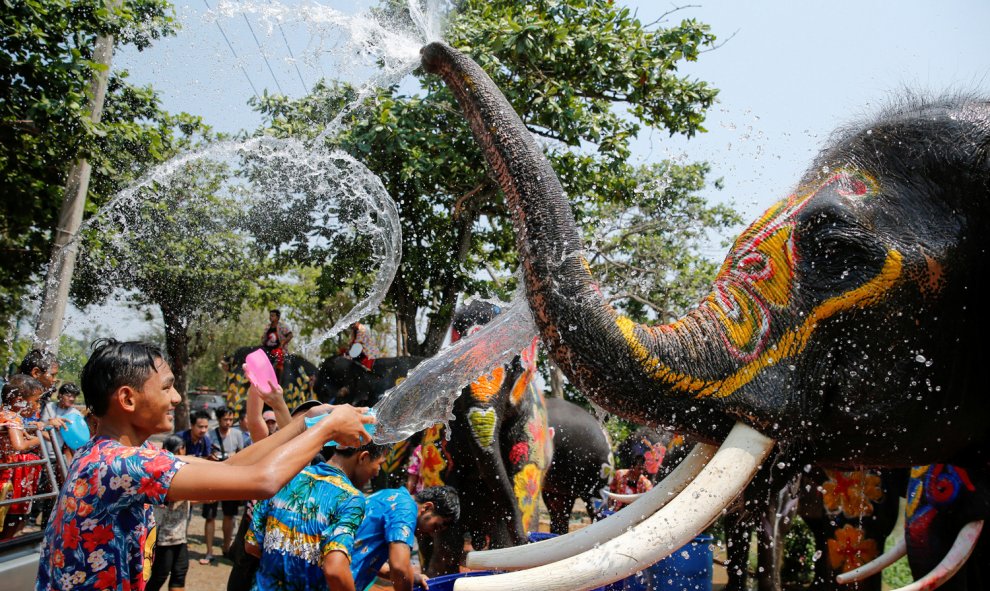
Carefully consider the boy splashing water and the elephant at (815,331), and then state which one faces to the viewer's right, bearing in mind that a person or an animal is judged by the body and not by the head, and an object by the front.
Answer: the boy splashing water

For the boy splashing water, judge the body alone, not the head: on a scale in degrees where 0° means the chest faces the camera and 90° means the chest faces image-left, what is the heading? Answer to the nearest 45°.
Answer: approximately 270°

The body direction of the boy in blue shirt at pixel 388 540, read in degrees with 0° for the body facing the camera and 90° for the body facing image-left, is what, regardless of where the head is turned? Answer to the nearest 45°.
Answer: approximately 270°

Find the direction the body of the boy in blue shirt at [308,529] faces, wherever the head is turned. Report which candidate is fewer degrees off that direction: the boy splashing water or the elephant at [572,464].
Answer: the elephant

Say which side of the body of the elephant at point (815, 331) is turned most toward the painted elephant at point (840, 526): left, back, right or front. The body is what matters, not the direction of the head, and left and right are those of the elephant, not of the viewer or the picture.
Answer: right

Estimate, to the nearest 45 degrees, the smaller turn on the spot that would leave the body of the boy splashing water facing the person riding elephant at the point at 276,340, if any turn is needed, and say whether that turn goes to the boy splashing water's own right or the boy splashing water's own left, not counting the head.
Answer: approximately 90° to the boy splashing water's own left

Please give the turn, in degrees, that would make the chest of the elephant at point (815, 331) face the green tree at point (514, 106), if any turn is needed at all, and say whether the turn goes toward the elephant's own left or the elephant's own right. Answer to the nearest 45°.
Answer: approximately 90° to the elephant's own right
